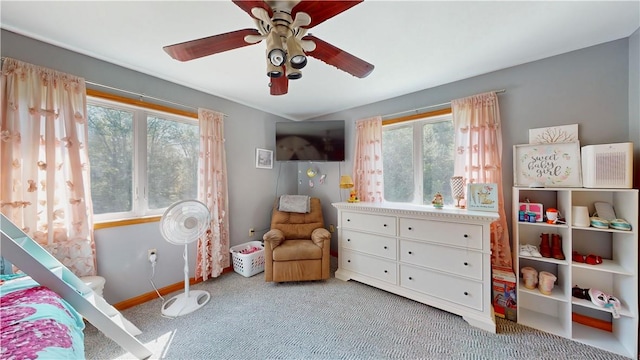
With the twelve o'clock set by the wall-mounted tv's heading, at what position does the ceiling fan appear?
The ceiling fan is roughly at 12 o'clock from the wall-mounted tv.

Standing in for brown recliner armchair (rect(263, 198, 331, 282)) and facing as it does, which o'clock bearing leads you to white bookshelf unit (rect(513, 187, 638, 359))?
The white bookshelf unit is roughly at 10 o'clock from the brown recliner armchair.

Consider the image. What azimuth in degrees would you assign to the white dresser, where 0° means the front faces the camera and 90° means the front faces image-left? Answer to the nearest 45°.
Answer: approximately 45°

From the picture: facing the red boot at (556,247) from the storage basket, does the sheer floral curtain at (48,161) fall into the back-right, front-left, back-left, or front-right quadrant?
back-right

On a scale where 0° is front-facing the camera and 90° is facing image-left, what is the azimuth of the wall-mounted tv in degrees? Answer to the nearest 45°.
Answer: approximately 0°

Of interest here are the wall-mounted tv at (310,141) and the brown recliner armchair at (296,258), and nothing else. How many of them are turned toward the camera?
2
